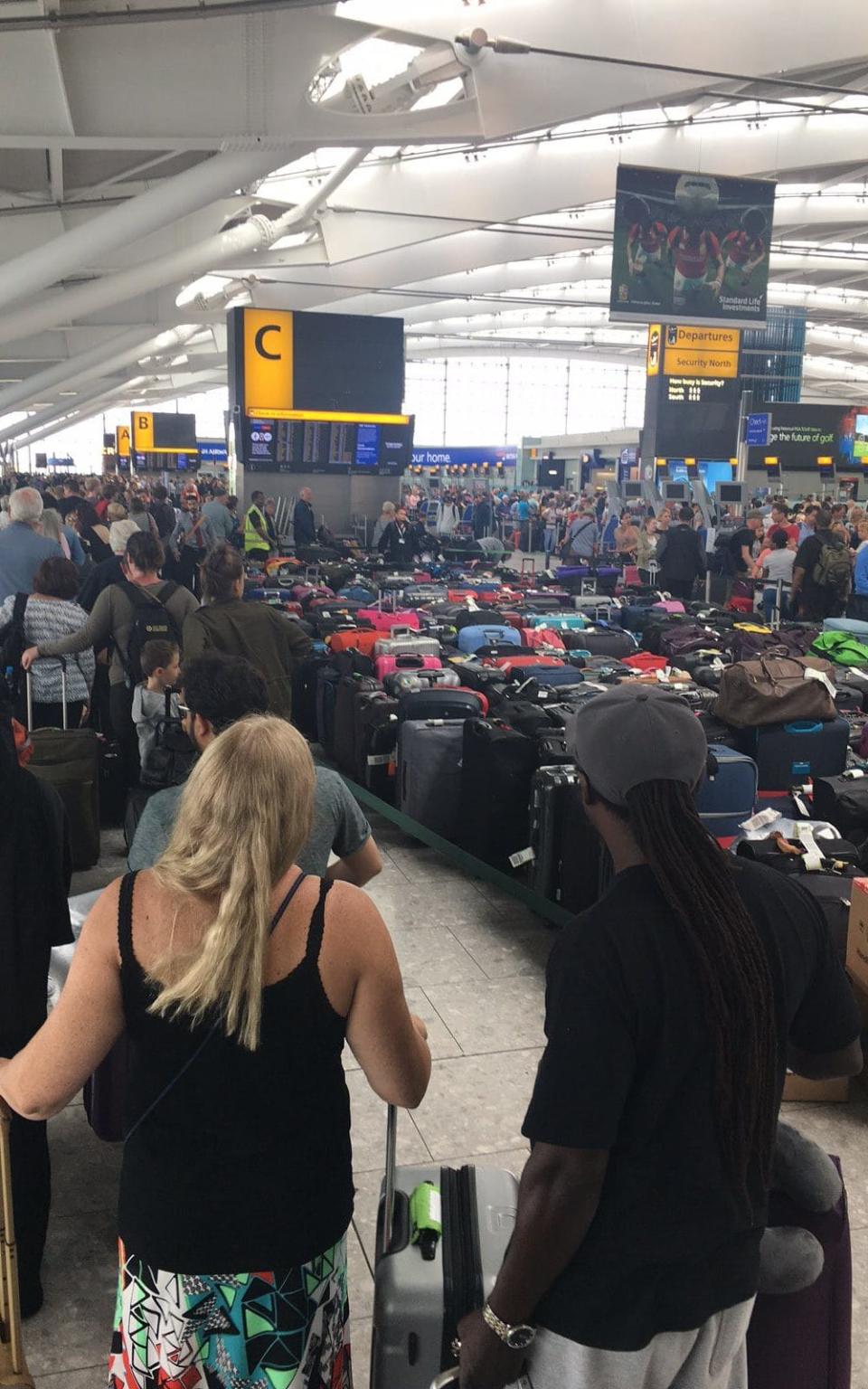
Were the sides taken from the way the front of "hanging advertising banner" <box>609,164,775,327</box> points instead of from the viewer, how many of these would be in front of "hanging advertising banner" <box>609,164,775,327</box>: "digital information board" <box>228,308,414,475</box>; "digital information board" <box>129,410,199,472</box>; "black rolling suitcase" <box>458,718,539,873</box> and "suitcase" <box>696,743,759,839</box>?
2

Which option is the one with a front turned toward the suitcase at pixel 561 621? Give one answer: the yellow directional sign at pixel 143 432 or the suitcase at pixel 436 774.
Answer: the yellow directional sign

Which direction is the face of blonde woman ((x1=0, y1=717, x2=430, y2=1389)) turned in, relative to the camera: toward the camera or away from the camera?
away from the camera

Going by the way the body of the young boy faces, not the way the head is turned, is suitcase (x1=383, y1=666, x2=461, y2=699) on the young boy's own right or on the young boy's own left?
on the young boy's own left
